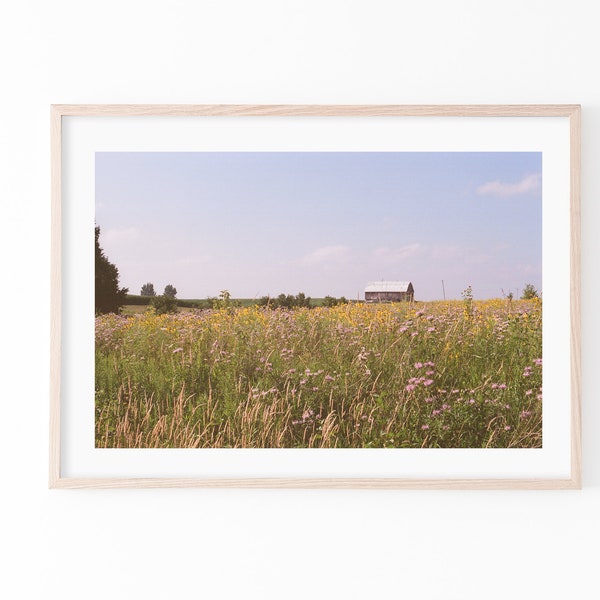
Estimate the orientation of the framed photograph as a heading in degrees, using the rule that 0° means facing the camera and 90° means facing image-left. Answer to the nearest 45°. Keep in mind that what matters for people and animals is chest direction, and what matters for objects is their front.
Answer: approximately 0°
